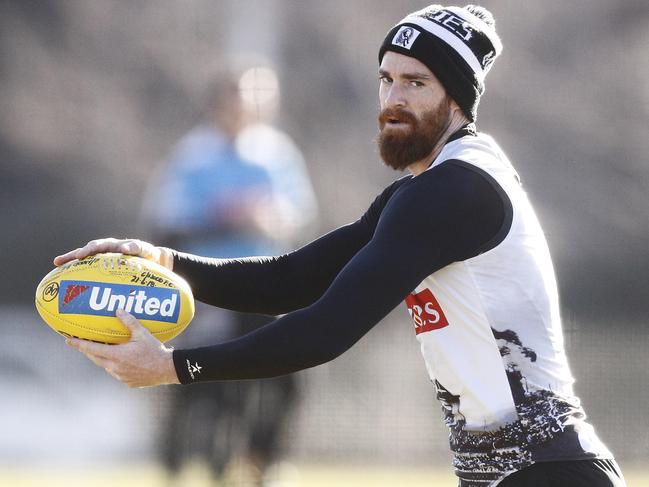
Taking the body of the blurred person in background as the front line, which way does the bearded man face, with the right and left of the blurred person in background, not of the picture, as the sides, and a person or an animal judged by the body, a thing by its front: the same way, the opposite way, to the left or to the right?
to the right

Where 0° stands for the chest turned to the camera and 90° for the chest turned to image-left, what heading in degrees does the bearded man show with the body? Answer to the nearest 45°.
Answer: approximately 90°

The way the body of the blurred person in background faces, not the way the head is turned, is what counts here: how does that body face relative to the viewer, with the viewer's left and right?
facing the viewer

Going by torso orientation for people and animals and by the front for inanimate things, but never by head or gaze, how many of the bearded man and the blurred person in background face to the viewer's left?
1

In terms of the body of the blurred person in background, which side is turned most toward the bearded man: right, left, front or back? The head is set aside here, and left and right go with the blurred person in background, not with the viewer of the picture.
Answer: front

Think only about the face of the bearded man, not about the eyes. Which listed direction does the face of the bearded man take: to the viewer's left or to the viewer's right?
to the viewer's left

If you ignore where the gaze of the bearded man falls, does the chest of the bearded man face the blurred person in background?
no
